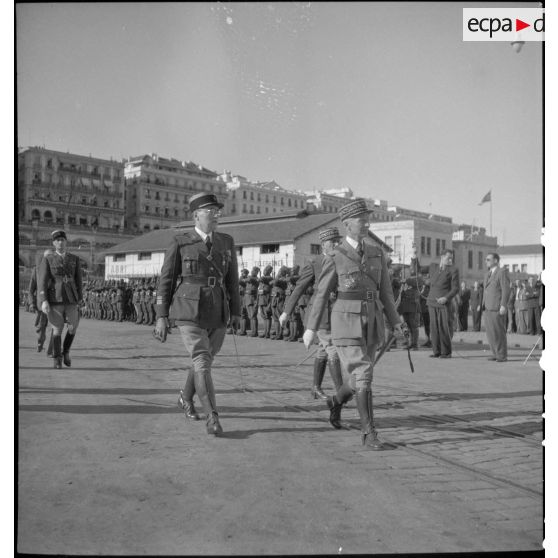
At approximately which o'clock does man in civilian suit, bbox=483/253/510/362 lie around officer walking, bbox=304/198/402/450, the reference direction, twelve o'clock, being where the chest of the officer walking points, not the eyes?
The man in civilian suit is roughly at 8 o'clock from the officer walking.

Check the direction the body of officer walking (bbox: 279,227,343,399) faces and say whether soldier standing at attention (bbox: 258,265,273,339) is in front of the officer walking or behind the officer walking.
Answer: behind

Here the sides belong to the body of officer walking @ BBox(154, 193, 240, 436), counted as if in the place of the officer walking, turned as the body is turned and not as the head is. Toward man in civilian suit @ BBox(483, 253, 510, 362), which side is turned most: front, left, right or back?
left

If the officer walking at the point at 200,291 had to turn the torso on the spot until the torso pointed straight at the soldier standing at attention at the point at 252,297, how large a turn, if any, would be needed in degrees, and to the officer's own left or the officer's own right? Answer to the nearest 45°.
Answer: approximately 135° to the officer's own left

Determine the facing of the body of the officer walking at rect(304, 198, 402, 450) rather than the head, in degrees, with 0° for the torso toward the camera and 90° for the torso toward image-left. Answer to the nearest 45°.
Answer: approximately 315°

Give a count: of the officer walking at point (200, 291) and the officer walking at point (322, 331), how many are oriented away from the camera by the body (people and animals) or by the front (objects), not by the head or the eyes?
0

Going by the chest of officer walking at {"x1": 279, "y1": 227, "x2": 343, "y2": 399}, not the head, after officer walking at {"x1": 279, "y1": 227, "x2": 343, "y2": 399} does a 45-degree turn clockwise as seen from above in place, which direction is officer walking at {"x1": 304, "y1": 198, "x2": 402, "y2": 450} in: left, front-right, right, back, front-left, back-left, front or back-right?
front

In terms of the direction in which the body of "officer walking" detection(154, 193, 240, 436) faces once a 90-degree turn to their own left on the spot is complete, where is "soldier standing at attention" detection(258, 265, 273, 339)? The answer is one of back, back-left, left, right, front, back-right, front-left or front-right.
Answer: front-left
